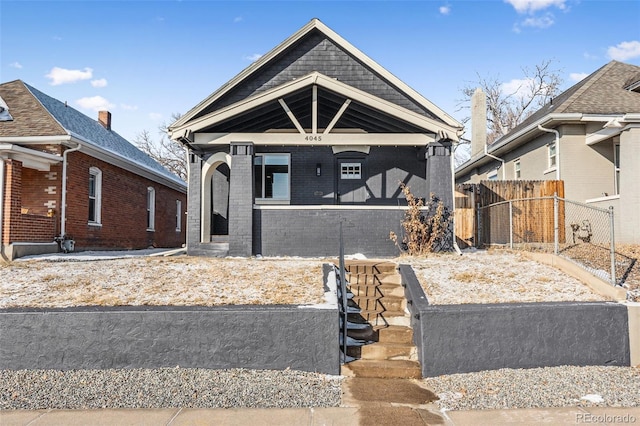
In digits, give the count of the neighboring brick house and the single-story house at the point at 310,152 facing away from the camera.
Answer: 0

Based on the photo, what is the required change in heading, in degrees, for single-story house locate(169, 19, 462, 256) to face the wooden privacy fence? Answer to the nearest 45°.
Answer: approximately 90° to its left

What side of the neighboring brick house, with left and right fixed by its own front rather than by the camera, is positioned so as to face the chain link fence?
left

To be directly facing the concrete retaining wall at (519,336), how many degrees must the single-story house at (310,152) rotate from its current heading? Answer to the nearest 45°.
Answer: approximately 45° to its left

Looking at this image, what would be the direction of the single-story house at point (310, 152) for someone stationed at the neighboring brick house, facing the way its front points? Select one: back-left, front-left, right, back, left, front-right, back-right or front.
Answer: left

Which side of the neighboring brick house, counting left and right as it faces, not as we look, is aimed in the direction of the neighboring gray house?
left

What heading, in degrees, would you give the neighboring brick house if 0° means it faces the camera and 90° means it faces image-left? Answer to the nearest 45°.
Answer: approximately 45°

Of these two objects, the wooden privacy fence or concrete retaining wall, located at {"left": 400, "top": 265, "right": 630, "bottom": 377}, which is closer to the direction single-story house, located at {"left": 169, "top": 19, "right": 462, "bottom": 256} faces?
the concrete retaining wall

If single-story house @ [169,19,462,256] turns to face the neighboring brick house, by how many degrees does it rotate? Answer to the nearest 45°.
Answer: approximately 90° to its right

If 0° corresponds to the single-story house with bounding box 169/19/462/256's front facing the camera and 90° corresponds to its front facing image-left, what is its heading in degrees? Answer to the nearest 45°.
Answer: approximately 0°
